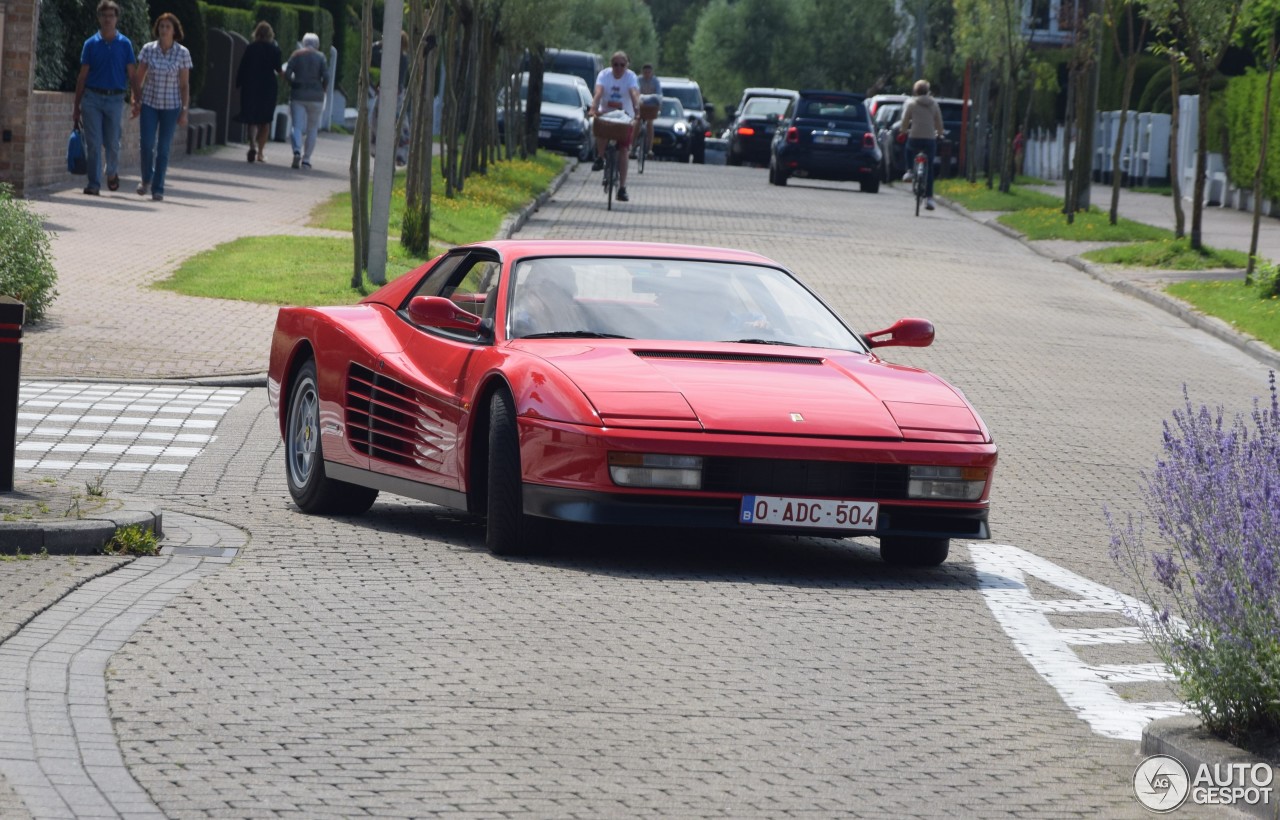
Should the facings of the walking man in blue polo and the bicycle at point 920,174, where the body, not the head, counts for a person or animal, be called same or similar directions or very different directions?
very different directions

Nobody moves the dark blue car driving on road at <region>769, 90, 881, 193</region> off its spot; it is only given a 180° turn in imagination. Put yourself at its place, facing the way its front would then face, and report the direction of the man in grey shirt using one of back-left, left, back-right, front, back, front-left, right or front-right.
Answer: front-right

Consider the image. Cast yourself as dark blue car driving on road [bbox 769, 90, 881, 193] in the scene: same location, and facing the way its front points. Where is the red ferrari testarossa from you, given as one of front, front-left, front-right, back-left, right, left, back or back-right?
back

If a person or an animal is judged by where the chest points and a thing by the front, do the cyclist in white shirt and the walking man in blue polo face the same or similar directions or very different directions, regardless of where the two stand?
same or similar directions

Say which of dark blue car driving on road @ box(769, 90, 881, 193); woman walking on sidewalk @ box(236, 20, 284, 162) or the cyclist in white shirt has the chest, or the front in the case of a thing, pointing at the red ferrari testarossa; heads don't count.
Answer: the cyclist in white shirt

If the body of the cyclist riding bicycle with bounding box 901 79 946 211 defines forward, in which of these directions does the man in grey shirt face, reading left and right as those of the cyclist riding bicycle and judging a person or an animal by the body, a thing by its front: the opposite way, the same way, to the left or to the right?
the same way

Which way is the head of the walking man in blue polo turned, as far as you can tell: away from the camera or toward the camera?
toward the camera

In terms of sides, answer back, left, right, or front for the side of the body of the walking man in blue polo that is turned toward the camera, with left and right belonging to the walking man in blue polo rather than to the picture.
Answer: front

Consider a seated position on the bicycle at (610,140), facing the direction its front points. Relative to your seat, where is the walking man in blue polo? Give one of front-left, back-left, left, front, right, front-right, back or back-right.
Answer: front-right

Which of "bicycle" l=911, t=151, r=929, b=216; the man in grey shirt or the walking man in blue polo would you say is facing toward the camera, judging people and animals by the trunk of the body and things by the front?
the walking man in blue polo

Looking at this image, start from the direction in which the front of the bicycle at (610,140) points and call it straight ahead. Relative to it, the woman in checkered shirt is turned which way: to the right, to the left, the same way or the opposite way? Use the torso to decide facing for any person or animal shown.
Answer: the same way

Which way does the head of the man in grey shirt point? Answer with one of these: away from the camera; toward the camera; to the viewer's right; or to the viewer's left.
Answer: away from the camera

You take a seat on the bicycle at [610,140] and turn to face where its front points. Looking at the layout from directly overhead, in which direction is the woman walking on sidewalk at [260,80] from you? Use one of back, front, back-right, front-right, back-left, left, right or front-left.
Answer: back-right

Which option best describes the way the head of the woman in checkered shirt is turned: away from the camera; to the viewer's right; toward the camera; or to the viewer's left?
toward the camera

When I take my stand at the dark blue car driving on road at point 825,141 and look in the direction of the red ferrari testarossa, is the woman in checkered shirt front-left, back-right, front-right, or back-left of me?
front-right

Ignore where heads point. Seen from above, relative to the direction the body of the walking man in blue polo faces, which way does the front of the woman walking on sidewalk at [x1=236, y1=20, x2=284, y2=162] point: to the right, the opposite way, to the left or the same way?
the opposite way

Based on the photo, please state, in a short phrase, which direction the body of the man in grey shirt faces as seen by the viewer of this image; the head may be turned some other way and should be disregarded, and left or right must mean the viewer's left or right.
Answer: facing away from the viewer

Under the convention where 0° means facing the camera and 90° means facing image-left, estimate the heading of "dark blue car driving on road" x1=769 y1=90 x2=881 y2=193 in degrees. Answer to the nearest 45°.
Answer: approximately 180°

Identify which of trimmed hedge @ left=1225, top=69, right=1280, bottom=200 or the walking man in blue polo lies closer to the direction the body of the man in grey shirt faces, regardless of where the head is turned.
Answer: the trimmed hedge
